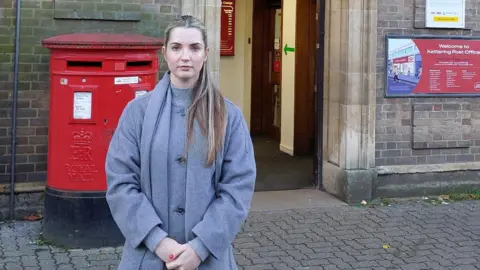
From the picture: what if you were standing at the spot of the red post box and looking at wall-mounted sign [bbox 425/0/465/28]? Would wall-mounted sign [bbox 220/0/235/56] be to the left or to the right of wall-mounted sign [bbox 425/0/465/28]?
left

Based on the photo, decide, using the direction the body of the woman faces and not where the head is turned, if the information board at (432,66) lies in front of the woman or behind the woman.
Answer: behind

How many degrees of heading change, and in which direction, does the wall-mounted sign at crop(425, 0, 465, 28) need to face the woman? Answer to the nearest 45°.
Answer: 0° — it already faces them

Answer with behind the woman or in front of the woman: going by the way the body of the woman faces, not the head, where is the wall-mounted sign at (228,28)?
behind

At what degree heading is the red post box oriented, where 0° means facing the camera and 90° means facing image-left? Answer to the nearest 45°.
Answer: approximately 0°
